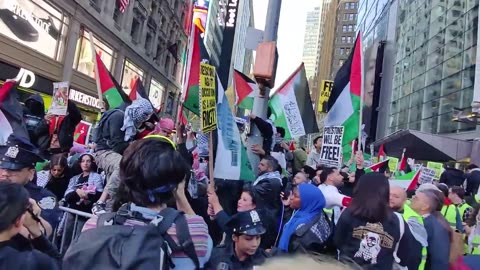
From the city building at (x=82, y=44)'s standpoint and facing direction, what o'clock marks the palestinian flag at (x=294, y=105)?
The palestinian flag is roughly at 1 o'clock from the city building.

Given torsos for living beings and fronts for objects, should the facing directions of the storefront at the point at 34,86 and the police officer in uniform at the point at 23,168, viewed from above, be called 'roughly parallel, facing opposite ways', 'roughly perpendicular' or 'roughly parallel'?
roughly perpendicular

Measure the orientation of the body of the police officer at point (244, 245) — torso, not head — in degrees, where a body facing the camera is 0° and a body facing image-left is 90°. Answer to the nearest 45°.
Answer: approximately 315°

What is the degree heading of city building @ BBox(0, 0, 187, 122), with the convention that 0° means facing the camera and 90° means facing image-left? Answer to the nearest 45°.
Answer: approximately 315°

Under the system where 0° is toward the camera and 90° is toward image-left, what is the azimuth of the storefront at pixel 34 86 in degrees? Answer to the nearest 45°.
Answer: approximately 315°

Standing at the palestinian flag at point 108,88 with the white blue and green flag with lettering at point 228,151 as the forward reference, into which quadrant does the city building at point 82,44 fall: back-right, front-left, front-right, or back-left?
back-left

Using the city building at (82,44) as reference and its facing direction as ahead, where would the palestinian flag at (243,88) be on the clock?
The palestinian flag is roughly at 1 o'clock from the city building.

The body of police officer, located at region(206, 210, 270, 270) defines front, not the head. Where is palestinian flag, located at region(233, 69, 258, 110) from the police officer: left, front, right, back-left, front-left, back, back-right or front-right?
back-left
